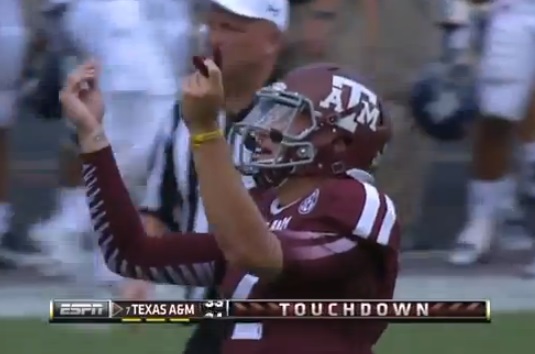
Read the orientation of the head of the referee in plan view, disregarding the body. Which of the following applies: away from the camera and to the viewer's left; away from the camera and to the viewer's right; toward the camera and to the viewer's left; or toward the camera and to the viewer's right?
toward the camera and to the viewer's left

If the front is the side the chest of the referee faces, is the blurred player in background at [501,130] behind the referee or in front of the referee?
behind

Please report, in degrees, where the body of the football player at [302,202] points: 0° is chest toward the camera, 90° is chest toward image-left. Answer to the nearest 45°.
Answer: approximately 45°

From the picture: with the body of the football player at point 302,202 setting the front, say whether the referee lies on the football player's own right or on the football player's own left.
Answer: on the football player's own right
